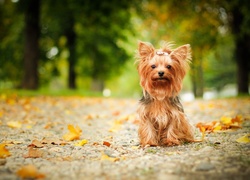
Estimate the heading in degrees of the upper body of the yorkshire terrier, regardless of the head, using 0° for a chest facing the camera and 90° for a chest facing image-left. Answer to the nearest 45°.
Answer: approximately 0°

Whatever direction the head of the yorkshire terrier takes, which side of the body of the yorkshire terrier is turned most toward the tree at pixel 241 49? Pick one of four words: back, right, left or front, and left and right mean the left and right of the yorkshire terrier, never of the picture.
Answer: back

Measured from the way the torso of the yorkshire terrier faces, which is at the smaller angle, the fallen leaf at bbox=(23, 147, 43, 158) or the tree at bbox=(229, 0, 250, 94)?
the fallen leaf

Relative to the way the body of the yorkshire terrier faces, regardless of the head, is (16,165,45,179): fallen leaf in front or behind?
in front

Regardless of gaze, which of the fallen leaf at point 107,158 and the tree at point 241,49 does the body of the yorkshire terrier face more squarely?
the fallen leaf

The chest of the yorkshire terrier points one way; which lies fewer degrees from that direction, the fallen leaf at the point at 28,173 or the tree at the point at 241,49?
the fallen leaf

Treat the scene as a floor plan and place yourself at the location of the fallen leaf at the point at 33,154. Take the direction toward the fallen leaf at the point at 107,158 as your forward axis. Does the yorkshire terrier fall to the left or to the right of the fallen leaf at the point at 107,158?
left

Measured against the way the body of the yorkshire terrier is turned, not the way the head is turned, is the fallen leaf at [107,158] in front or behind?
in front

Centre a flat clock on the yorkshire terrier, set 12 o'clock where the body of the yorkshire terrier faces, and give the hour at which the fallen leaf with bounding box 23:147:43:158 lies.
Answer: The fallen leaf is roughly at 2 o'clock from the yorkshire terrier.
